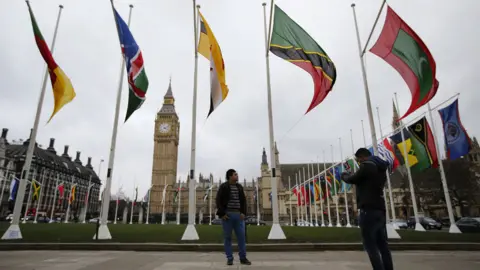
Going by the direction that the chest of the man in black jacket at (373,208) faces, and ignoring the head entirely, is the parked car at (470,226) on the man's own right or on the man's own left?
on the man's own right

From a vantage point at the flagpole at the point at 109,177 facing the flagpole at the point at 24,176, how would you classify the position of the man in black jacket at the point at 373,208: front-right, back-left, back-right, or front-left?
back-left

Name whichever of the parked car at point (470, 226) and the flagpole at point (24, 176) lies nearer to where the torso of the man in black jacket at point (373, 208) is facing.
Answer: the flagpole

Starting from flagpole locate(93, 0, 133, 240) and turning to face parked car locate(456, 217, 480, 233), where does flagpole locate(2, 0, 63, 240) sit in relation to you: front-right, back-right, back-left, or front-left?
back-left

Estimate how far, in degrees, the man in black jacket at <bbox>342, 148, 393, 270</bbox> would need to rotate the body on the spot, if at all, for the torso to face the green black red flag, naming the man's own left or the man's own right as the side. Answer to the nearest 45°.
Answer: approximately 90° to the man's own right

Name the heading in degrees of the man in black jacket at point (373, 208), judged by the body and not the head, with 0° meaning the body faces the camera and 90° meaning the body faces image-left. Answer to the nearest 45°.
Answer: approximately 90°

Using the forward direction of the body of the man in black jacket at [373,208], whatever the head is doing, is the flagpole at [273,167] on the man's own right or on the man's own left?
on the man's own right
